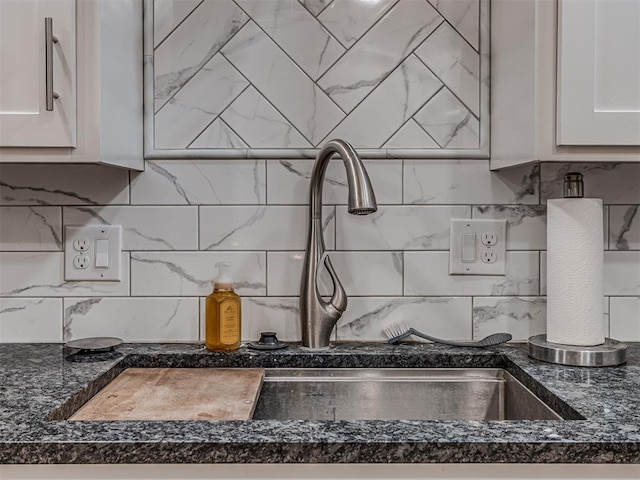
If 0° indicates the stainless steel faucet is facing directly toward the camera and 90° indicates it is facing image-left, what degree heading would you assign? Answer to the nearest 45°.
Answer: approximately 315°

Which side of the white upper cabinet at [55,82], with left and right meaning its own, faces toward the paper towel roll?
left

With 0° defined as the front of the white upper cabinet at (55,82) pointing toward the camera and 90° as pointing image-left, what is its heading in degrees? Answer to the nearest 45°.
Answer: approximately 0°

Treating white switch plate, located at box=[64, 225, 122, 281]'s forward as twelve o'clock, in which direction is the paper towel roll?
The paper towel roll is roughly at 10 o'clock from the white switch plate.

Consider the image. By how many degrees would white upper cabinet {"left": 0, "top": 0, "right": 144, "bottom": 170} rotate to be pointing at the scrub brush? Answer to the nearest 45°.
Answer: approximately 90° to its left

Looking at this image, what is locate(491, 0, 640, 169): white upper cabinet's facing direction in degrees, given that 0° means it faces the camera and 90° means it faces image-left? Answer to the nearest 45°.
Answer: approximately 0°

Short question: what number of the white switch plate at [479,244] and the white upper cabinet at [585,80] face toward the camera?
2
